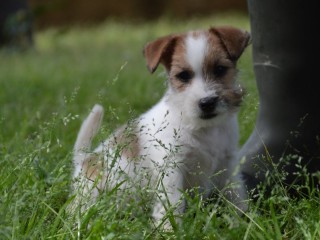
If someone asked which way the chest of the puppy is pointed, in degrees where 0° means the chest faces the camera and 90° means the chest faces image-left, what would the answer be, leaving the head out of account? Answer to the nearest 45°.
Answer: approximately 315°

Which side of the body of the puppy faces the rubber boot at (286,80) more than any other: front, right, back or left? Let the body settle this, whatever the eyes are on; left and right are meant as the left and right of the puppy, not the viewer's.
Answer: left
